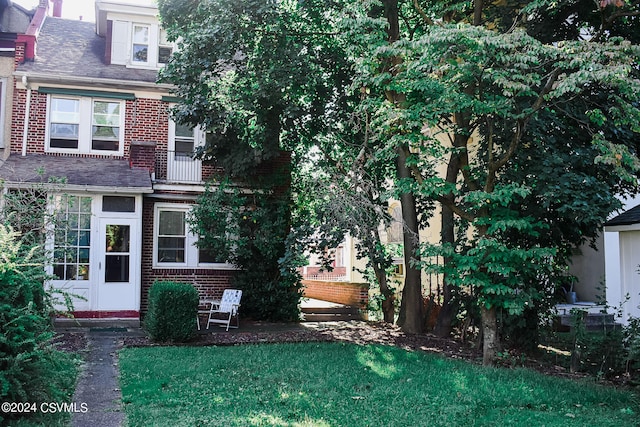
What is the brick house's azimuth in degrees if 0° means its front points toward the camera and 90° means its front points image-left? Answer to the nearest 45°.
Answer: approximately 0°

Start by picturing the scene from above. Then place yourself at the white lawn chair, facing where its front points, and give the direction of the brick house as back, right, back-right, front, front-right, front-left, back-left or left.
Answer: right

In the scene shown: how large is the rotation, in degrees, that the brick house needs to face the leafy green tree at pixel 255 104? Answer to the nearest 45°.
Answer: approximately 45° to its left

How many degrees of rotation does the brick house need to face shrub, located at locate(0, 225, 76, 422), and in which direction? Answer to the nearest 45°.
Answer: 0° — it already faces it

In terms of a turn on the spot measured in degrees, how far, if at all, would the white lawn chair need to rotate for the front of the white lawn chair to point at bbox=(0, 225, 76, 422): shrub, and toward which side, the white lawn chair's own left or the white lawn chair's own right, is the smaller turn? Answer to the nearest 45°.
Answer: approximately 45° to the white lawn chair's own left

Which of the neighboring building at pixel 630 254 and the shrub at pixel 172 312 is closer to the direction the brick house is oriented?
the shrub

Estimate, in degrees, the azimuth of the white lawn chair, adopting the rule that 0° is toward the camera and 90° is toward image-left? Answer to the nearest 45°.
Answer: approximately 45°

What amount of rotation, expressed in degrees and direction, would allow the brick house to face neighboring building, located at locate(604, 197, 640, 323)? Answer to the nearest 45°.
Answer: approximately 45° to its left

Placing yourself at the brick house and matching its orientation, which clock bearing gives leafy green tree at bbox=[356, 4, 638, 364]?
The leafy green tree is roughly at 11 o'clock from the brick house.

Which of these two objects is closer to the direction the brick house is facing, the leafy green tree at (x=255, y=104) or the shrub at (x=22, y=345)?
the shrub
